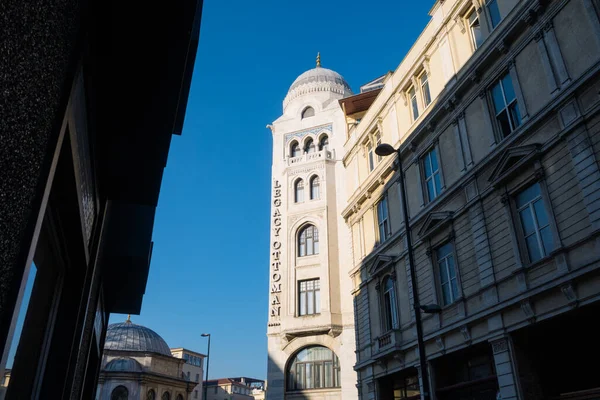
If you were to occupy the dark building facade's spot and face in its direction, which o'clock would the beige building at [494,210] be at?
The beige building is roughly at 11 o'clock from the dark building facade.

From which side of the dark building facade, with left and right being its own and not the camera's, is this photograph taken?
right

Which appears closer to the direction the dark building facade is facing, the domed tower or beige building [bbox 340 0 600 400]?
the beige building

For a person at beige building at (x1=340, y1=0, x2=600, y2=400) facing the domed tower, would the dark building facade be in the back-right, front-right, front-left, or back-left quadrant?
back-left

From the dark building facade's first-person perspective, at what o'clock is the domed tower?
The domed tower is roughly at 10 o'clock from the dark building facade.
